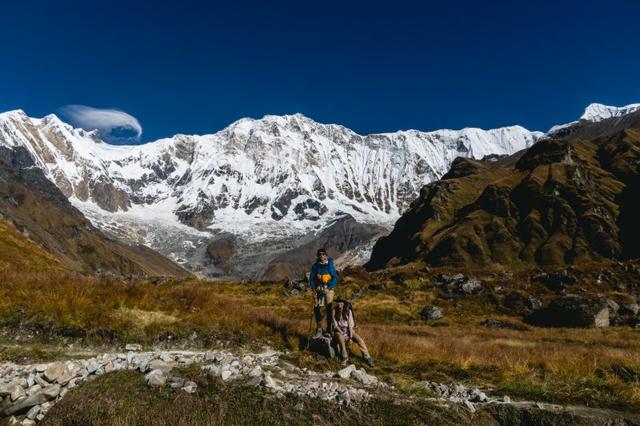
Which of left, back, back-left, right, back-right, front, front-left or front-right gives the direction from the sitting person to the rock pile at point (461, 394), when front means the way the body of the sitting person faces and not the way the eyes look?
front-left

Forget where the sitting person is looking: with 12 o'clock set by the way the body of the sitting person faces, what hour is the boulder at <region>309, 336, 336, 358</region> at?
The boulder is roughly at 3 o'clock from the sitting person.

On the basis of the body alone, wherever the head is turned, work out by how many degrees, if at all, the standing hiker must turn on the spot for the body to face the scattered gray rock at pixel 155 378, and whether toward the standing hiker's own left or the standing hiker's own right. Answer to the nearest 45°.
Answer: approximately 45° to the standing hiker's own right

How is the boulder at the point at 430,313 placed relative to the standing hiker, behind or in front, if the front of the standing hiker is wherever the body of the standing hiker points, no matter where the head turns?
behind

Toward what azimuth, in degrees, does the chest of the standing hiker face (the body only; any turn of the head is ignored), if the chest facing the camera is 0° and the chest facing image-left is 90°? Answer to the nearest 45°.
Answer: approximately 0°

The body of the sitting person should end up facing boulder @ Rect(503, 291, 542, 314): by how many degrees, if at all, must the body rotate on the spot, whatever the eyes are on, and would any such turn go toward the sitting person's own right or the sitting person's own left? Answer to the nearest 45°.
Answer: approximately 135° to the sitting person's own left

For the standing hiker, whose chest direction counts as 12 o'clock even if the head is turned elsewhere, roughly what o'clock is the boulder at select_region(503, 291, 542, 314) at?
The boulder is roughly at 7 o'clock from the standing hiker.

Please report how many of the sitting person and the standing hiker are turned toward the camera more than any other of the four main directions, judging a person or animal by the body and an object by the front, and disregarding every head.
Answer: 2

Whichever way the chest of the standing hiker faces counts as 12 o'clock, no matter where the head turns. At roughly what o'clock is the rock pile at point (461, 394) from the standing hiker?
The rock pile is roughly at 11 o'clock from the standing hiker.

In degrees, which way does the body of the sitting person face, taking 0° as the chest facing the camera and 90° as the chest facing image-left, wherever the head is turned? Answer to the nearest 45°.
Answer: approximately 0°
